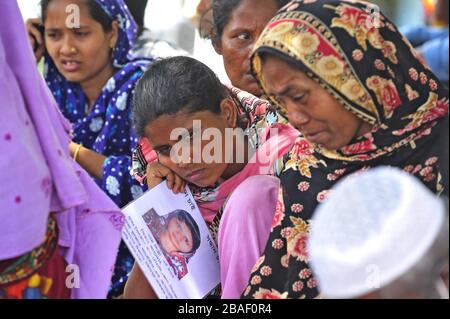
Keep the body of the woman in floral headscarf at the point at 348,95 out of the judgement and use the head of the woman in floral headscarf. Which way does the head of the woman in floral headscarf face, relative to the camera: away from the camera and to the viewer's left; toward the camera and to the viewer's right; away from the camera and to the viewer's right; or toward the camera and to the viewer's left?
toward the camera and to the viewer's left

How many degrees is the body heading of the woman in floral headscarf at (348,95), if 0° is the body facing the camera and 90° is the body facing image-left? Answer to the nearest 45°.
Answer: approximately 45°

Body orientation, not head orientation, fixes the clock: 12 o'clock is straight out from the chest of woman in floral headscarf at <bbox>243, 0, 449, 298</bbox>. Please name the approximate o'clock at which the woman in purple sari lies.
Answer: The woman in purple sari is roughly at 1 o'clock from the woman in floral headscarf.
